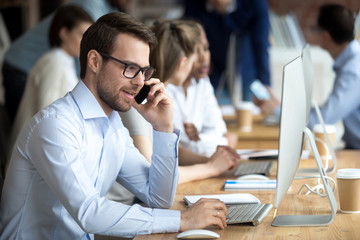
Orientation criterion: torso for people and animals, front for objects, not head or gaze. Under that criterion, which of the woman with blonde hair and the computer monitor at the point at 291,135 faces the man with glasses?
the computer monitor

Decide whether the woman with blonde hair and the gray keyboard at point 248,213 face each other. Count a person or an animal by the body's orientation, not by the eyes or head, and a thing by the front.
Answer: no

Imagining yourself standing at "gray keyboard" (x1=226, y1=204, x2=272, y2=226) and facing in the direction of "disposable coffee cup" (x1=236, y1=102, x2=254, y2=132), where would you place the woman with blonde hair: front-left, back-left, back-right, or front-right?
front-left

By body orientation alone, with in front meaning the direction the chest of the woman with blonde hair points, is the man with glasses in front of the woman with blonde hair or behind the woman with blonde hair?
behind

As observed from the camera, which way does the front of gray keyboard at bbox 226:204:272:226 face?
facing to the left of the viewer

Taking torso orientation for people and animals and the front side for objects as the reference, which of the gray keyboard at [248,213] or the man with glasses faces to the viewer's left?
the gray keyboard

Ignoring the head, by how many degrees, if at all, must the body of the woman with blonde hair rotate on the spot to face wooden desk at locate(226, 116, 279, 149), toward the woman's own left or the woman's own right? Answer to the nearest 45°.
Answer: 0° — they already face it

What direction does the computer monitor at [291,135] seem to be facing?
to the viewer's left

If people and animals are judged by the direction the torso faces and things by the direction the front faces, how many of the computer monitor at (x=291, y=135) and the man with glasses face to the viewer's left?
1

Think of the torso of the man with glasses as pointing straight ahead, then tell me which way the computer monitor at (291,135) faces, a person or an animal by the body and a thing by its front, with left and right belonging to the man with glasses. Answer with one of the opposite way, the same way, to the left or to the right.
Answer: the opposite way

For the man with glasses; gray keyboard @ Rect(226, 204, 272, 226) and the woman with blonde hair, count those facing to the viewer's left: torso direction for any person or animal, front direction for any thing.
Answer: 1

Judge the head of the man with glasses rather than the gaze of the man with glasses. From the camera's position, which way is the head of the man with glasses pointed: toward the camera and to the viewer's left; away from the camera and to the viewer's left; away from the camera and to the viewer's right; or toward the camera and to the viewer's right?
toward the camera and to the viewer's right

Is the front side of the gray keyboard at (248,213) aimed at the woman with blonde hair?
no

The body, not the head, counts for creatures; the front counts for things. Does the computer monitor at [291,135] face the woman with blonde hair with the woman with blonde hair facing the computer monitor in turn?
no

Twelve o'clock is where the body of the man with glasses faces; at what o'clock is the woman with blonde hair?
The woman with blonde hair is roughly at 8 o'clock from the man with glasses.

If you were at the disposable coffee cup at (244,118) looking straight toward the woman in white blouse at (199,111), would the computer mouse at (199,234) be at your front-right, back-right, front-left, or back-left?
front-left

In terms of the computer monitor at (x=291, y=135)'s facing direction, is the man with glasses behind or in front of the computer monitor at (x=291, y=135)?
in front
